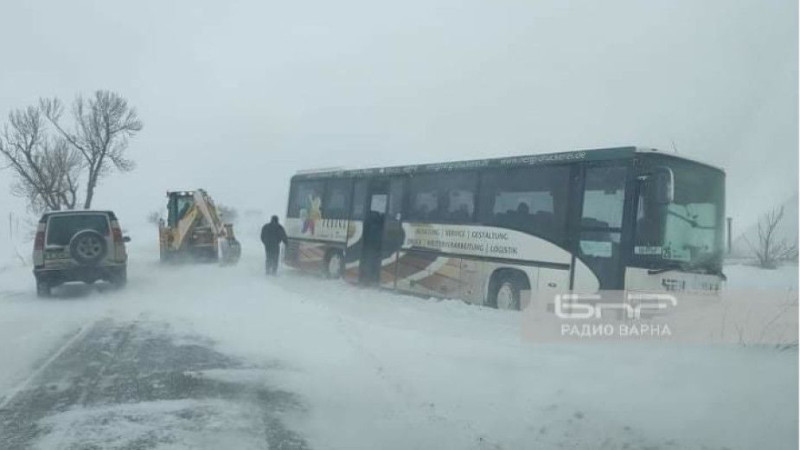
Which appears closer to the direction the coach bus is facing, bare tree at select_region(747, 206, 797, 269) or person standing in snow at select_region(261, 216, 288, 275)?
the bare tree

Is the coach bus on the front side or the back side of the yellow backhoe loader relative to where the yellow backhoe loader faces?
on the back side

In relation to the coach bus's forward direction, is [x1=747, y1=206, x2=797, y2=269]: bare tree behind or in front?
in front

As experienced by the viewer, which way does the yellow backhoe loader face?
facing away from the viewer and to the left of the viewer

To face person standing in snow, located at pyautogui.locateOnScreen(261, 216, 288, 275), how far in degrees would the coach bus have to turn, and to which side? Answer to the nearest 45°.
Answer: approximately 180°

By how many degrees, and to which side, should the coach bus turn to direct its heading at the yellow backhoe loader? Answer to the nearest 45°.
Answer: approximately 180°

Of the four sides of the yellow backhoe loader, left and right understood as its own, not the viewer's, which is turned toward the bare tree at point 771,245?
back

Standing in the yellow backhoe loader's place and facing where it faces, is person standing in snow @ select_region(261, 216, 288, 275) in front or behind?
behind
